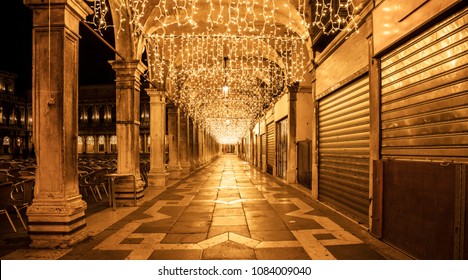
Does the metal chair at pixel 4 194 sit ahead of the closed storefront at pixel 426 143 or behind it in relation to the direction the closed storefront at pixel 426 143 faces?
ahead

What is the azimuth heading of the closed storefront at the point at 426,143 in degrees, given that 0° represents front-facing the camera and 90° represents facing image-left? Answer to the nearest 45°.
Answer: approximately 45°

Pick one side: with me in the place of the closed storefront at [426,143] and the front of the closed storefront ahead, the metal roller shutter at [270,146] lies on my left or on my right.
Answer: on my right

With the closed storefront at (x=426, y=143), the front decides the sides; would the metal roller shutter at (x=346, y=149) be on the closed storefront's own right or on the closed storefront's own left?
on the closed storefront's own right
